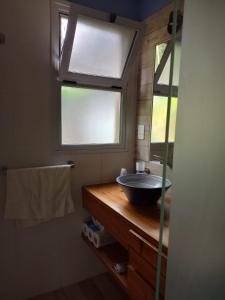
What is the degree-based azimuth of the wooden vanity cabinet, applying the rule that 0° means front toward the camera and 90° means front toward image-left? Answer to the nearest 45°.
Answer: approximately 45°

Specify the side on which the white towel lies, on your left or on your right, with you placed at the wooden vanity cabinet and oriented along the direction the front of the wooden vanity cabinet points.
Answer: on your right

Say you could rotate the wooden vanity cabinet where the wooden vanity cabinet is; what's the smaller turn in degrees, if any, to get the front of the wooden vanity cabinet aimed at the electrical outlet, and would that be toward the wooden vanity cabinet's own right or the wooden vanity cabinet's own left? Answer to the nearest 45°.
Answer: approximately 135° to the wooden vanity cabinet's own right

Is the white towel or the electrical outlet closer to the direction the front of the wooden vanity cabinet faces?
the white towel
